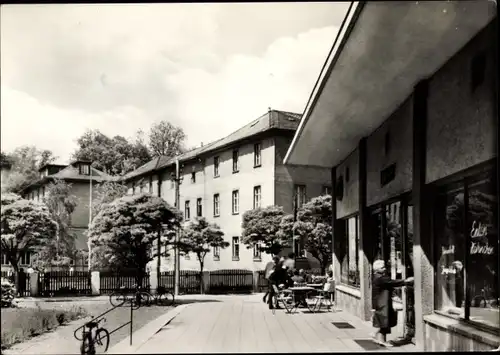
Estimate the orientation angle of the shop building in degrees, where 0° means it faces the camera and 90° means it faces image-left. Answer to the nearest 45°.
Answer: approximately 45°

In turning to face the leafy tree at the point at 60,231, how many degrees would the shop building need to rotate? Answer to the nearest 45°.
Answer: approximately 45° to its right

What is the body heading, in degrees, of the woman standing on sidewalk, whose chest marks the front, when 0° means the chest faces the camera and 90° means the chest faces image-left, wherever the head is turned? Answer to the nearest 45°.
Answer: approximately 270°

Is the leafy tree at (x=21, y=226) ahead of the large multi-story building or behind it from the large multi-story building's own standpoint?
ahead
